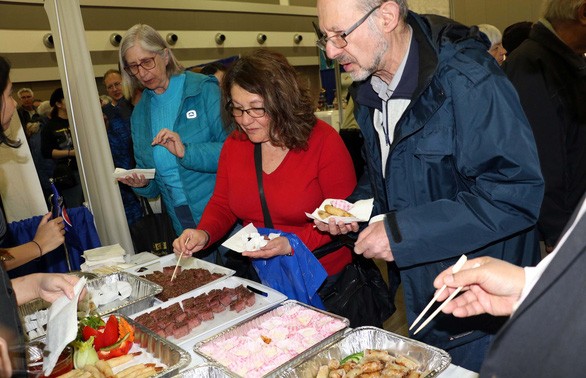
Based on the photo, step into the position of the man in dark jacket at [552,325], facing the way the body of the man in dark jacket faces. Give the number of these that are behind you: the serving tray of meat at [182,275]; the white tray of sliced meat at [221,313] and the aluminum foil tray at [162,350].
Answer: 0

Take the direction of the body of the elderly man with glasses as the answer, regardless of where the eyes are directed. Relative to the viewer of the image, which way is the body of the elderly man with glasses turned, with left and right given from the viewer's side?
facing the viewer and to the left of the viewer

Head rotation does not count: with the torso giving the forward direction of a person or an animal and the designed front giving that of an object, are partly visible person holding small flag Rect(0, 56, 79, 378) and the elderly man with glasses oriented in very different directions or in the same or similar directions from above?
very different directions

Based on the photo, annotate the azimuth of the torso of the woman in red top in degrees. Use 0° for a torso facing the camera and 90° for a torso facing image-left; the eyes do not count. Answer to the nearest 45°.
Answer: approximately 45°

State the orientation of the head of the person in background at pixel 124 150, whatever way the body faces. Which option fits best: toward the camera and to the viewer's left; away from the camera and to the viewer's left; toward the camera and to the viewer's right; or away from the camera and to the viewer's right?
toward the camera and to the viewer's right

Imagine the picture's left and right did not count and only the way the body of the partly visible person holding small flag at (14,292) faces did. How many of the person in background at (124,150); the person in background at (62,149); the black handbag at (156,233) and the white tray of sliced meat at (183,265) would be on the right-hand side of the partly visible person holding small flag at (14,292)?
0

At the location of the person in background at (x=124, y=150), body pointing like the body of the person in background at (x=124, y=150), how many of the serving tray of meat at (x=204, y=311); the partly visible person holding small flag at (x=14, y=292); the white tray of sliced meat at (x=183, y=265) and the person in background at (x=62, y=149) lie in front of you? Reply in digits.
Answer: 3

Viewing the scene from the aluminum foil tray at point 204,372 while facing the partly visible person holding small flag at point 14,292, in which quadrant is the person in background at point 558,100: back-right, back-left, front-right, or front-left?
back-right

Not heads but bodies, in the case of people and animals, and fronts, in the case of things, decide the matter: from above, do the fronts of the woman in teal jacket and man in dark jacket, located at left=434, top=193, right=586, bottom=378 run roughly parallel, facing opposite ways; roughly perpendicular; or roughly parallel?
roughly perpendicular

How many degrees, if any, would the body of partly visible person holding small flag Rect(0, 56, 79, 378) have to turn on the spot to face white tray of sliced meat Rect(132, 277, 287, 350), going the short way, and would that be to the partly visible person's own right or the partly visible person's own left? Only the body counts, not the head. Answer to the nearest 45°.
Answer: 0° — they already face it

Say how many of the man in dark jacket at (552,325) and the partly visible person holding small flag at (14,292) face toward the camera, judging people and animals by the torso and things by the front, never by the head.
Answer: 0

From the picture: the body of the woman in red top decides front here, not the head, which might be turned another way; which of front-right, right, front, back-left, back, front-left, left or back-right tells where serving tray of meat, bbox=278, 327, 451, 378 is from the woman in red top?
front-left

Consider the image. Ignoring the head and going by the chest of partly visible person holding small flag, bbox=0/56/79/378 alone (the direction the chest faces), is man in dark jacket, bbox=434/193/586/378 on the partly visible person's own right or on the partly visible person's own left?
on the partly visible person's own right

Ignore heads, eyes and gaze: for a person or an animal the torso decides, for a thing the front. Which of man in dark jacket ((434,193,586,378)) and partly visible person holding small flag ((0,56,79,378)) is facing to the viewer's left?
the man in dark jacket

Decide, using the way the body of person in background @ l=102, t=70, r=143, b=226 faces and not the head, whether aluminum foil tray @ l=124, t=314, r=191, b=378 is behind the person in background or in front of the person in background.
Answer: in front

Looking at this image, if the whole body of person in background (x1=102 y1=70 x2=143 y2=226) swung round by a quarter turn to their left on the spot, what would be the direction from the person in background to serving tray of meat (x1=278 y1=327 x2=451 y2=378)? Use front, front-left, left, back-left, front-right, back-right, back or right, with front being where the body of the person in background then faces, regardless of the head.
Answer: right

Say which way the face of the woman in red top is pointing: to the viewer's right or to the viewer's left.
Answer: to the viewer's left

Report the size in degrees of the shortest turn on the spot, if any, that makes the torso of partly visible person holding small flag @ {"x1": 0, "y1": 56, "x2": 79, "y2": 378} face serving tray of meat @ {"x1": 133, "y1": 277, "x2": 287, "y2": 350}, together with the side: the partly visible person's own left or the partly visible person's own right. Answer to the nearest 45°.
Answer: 0° — they already face it

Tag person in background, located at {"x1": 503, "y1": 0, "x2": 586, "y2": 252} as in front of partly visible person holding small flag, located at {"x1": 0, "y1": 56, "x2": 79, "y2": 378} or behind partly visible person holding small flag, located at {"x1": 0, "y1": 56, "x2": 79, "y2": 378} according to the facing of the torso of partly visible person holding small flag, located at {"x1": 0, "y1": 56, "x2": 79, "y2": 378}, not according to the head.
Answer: in front
